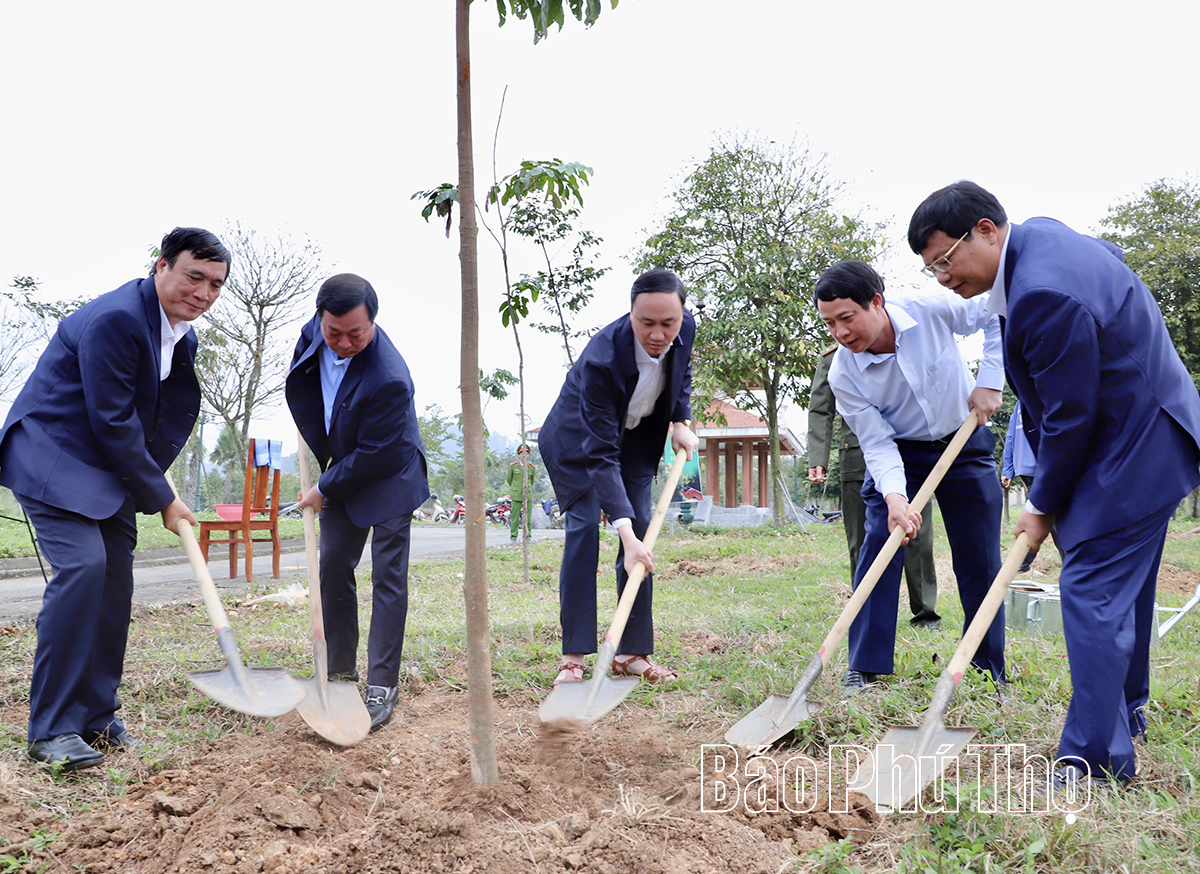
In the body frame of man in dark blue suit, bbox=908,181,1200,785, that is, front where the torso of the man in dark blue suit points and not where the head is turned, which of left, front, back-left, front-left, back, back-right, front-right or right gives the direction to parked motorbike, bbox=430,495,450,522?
front-right

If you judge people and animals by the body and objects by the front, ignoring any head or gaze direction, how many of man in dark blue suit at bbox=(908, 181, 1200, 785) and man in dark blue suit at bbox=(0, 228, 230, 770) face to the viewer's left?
1

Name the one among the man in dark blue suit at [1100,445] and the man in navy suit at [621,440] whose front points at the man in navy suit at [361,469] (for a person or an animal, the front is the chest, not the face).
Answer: the man in dark blue suit

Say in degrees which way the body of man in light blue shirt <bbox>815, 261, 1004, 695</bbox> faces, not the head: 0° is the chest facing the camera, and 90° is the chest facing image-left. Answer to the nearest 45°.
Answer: approximately 45°

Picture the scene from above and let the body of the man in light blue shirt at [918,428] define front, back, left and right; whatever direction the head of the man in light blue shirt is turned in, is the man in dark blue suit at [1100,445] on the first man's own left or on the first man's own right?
on the first man's own left

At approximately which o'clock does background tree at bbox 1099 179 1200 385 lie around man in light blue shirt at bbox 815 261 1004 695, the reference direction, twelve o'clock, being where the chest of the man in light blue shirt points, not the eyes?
The background tree is roughly at 5 o'clock from the man in light blue shirt.

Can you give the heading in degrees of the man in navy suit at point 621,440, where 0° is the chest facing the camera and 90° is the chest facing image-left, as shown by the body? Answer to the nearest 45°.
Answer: approximately 315°

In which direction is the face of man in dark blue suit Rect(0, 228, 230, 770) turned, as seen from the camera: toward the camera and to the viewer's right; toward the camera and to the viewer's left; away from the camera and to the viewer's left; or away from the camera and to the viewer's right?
toward the camera and to the viewer's right

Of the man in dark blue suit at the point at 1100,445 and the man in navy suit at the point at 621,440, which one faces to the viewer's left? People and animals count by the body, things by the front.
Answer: the man in dark blue suit

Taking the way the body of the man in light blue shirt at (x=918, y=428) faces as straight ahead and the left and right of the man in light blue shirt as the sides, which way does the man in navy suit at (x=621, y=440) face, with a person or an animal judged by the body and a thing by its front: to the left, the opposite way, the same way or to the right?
to the left

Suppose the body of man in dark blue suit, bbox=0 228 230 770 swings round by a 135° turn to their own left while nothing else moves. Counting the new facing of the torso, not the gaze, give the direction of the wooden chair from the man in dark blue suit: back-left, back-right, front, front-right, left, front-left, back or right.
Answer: front

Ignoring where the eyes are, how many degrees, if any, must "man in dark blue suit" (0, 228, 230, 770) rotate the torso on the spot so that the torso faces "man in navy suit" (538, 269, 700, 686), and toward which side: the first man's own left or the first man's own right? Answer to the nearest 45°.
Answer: approximately 45° to the first man's own left

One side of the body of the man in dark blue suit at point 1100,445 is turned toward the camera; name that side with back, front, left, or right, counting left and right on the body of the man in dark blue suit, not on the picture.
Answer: left
